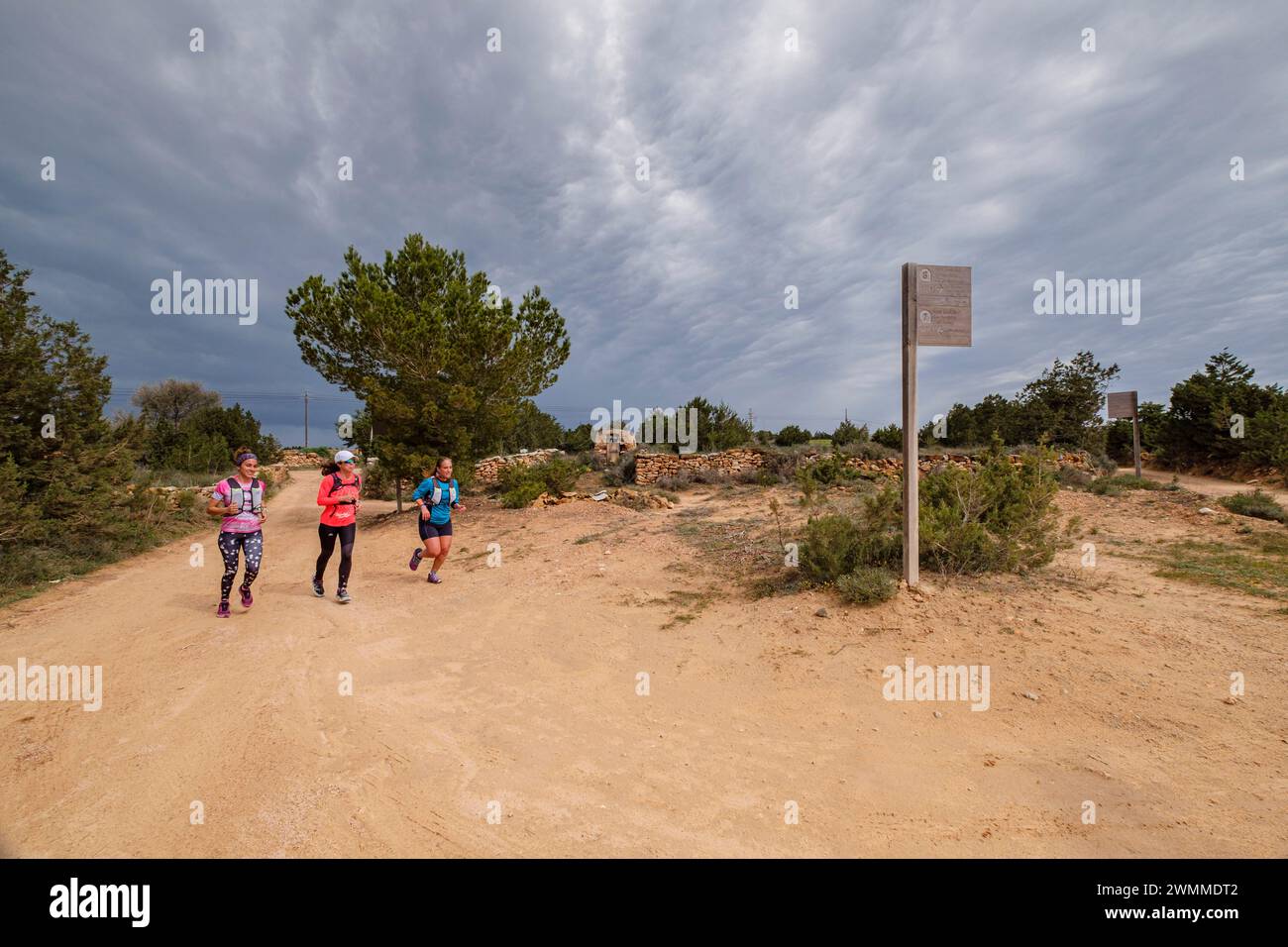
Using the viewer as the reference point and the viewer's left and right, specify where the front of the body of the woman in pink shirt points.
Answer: facing the viewer and to the right of the viewer

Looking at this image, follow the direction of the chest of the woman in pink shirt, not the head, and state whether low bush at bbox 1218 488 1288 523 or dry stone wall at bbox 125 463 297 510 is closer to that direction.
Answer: the low bush

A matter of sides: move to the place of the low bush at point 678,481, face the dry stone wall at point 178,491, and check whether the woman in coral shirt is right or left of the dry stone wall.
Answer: left

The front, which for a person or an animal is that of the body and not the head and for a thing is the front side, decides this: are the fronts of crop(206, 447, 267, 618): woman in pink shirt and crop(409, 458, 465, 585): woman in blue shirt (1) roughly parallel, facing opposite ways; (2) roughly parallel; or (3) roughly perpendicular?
roughly parallel

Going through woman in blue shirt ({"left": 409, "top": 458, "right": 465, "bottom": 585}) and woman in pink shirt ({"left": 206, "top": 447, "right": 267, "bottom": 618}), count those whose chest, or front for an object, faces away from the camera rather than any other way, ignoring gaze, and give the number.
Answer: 0

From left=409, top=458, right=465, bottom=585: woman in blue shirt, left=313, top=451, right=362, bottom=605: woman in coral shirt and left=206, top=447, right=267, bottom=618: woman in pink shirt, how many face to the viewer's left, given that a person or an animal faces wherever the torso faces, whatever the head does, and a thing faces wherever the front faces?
0

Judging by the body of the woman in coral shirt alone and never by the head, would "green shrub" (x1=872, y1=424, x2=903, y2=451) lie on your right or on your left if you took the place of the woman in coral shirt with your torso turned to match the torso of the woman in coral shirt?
on your left

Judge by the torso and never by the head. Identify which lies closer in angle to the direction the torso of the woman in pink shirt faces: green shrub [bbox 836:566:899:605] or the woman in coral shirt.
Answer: the green shrub

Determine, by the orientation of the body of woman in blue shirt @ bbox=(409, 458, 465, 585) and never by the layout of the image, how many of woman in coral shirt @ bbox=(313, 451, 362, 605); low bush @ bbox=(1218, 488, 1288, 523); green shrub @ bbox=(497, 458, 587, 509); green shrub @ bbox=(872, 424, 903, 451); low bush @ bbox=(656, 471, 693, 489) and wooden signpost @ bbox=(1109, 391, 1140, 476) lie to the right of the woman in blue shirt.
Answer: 1

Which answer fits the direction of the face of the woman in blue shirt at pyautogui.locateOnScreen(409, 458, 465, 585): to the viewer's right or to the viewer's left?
to the viewer's right

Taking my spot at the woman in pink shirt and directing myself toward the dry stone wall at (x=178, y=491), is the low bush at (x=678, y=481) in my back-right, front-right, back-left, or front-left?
front-right
